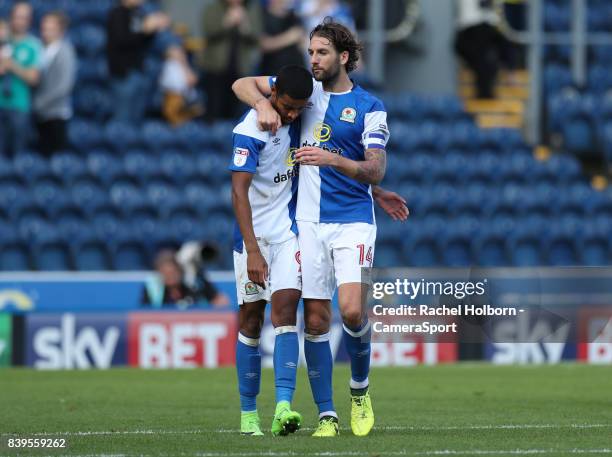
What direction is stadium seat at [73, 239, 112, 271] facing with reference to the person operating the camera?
facing the viewer

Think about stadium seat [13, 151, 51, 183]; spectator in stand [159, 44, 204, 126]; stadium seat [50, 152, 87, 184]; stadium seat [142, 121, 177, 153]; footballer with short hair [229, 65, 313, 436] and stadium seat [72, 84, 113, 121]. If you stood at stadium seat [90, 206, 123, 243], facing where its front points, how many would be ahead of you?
1

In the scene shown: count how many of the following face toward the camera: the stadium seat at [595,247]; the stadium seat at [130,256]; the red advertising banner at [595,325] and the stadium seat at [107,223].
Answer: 4

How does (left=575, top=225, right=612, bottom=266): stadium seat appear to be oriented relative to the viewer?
toward the camera

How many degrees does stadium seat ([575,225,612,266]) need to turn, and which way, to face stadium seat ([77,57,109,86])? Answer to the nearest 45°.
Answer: approximately 90° to its right

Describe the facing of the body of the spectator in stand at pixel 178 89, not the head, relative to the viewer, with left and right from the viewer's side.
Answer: facing the viewer and to the right of the viewer

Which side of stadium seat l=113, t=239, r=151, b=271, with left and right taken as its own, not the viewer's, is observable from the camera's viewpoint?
front

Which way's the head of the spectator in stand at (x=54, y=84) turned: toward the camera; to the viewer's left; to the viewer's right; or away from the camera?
toward the camera

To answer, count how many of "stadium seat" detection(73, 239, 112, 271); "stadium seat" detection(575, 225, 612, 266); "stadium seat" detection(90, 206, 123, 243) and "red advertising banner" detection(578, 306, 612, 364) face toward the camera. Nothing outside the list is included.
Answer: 4

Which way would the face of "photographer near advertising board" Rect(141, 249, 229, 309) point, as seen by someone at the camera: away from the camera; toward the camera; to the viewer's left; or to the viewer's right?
toward the camera

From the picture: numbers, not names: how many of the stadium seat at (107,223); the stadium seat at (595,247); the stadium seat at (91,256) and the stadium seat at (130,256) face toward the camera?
4

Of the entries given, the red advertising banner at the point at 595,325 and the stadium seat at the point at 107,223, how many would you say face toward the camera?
2

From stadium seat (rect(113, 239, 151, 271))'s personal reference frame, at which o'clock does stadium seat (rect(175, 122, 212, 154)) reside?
stadium seat (rect(175, 122, 212, 154)) is roughly at 7 o'clock from stadium seat (rect(113, 239, 151, 271)).

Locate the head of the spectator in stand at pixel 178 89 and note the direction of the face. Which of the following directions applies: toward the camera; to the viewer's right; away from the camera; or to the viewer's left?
toward the camera

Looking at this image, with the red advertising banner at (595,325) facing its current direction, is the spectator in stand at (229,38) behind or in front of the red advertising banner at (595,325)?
behind
